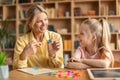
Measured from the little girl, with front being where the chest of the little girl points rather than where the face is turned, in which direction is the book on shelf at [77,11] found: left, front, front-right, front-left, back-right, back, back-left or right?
back-right

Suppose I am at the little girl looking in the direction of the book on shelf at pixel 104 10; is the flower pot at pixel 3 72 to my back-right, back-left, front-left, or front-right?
back-left

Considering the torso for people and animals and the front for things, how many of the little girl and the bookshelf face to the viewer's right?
0

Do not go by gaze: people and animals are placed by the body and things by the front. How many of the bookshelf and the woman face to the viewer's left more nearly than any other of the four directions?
0

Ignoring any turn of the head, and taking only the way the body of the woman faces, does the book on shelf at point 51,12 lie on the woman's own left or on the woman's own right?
on the woman's own left

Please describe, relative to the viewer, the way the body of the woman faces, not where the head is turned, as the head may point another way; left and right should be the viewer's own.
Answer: facing the viewer and to the right of the viewer

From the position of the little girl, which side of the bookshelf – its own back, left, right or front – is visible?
front

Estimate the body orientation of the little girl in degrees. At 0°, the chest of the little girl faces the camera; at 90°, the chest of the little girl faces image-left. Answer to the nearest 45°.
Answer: approximately 45°

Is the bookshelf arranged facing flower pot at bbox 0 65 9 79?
yes

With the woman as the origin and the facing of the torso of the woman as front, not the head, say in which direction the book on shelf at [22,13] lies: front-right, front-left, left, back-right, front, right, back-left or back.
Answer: back-left

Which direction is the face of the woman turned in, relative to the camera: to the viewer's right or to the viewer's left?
to the viewer's right

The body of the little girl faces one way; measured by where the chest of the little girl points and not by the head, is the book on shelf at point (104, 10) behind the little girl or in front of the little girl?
behind

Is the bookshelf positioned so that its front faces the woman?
yes

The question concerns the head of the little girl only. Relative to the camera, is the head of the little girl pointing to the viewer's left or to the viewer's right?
to the viewer's left

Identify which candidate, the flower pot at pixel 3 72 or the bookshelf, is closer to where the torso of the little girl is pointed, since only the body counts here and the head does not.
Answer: the flower pot
